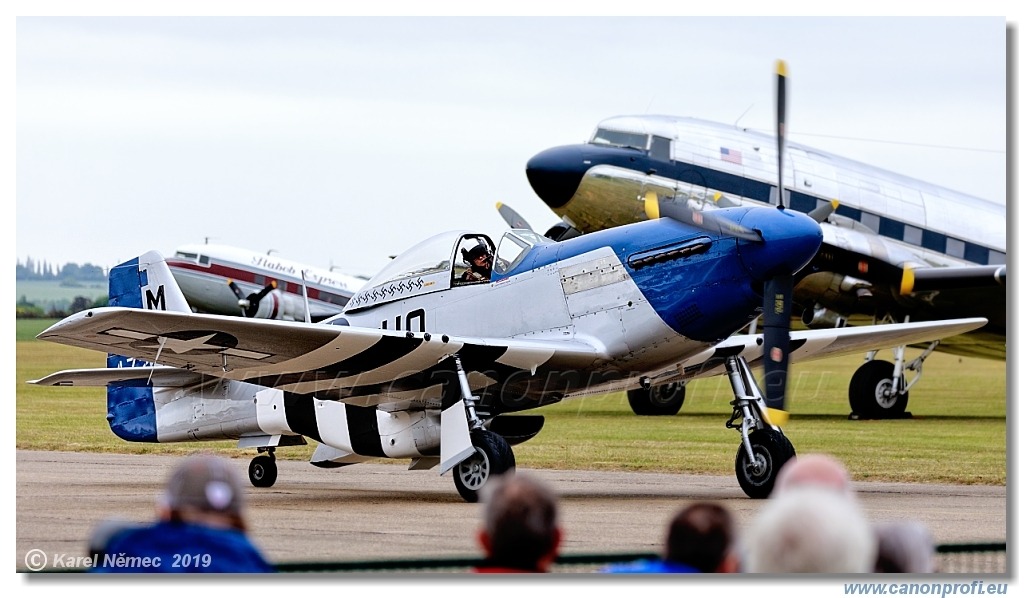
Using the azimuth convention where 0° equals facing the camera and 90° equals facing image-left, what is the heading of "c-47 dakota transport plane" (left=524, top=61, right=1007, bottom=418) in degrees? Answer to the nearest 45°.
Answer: approximately 45°

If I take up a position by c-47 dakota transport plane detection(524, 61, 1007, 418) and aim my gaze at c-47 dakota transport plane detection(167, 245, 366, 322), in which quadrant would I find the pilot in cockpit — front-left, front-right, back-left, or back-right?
back-left

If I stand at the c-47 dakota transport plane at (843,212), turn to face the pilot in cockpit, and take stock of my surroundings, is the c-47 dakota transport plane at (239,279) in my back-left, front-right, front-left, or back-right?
back-right

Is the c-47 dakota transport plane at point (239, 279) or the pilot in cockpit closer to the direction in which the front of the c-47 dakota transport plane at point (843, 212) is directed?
the pilot in cockpit
